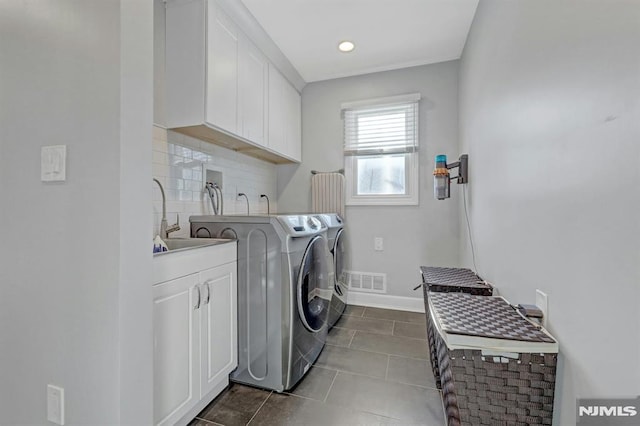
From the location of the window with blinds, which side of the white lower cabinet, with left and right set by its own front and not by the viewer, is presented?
left

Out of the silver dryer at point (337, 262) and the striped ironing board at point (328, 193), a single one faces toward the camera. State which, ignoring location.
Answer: the striped ironing board

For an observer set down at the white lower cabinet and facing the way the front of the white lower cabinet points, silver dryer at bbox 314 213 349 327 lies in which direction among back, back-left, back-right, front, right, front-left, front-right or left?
left

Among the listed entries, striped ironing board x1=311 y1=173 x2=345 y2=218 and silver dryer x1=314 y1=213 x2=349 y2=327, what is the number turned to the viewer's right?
1

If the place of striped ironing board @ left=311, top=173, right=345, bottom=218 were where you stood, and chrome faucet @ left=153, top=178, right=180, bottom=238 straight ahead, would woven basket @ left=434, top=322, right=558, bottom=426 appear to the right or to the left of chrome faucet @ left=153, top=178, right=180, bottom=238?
left

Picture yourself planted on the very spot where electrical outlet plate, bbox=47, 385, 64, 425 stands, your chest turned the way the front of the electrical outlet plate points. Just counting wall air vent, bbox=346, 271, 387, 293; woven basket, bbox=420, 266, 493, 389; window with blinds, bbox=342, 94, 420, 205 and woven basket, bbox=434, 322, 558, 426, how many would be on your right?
0

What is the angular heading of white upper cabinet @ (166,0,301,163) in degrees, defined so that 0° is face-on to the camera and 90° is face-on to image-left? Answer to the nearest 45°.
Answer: approximately 315°

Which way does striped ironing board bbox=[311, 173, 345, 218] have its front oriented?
toward the camera

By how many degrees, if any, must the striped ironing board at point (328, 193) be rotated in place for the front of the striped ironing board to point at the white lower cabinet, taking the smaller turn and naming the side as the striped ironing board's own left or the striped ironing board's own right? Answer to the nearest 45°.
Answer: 0° — it already faces it

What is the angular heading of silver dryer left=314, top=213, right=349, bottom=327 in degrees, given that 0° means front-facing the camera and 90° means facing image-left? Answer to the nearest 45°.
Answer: approximately 270°
